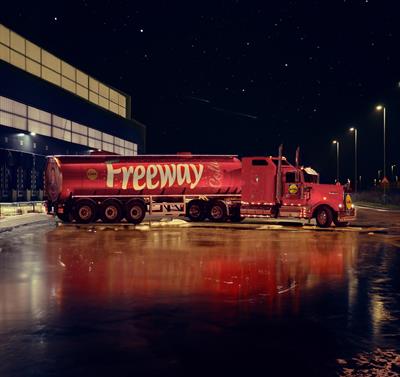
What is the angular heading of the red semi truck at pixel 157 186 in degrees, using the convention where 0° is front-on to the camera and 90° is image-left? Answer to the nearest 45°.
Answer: approximately 270°
